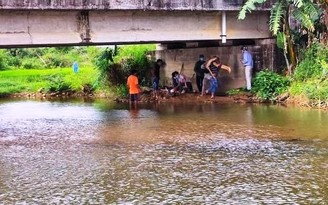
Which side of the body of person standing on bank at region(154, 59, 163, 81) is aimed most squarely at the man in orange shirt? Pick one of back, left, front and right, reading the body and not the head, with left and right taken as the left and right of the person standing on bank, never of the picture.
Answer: right

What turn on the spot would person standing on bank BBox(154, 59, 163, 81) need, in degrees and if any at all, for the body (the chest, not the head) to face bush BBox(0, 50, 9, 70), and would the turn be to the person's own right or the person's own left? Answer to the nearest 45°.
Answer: approximately 135° to the person's own left

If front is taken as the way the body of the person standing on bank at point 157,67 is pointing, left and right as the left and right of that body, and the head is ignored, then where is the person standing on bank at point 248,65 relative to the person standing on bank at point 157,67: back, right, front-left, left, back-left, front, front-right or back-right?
front-right

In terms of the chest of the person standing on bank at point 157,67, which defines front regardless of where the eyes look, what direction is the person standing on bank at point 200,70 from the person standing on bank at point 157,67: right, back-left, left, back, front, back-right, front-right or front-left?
front-right

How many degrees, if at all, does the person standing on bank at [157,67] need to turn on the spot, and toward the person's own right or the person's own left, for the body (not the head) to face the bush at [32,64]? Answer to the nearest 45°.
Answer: approximately 135° to the person's own left

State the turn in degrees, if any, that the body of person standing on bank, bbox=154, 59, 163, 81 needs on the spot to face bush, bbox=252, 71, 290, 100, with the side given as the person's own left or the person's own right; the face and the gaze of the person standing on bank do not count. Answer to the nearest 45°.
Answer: approximately 45° to the person's own right
